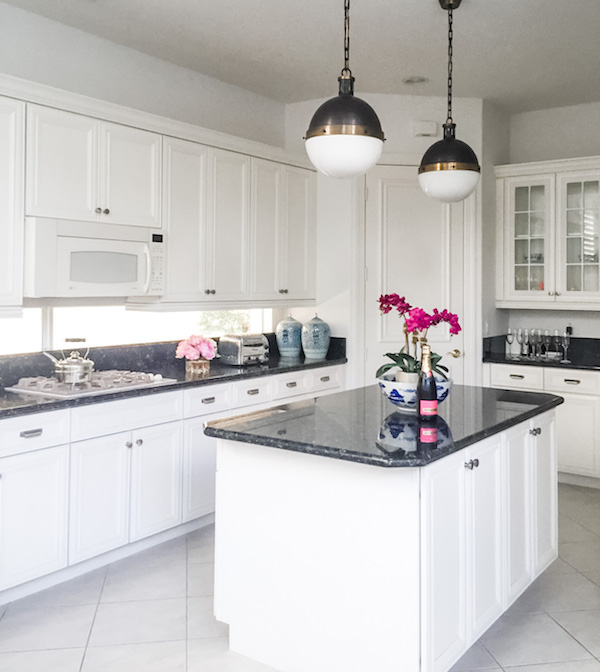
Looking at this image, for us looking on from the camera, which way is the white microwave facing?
facing the viewer and to the right of the viewer

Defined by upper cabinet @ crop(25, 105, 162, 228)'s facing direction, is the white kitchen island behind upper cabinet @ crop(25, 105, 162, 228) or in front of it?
in front

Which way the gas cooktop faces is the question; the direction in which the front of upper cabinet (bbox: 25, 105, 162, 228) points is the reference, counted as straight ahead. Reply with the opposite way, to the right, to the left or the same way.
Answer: the same way

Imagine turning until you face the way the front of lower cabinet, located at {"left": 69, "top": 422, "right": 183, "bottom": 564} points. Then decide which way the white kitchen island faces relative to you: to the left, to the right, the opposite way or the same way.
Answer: the same way

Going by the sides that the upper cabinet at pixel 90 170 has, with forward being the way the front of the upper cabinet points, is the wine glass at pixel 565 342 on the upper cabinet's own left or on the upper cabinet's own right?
on the upper cabinet's own left

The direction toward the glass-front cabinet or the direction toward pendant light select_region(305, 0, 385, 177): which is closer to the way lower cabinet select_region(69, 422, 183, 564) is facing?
the pendant light

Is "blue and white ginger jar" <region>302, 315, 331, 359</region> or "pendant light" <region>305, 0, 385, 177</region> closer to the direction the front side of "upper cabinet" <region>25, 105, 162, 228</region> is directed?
the pendant light

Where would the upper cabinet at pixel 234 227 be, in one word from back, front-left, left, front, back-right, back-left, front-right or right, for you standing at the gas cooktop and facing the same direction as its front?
left

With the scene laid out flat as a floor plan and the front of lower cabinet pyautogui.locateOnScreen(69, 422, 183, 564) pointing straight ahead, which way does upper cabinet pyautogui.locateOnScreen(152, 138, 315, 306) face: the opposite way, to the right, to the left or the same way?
the same way

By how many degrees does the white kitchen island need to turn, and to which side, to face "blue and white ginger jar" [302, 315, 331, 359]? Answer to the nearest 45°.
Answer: approximately 135° to its left

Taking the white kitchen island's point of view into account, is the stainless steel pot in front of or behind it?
behind

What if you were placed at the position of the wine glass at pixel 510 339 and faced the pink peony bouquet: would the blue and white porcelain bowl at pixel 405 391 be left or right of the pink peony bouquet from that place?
left

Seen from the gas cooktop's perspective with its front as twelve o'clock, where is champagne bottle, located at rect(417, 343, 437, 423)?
The champagne bottle is roughly at 12 o'clock from the gas cooktop.

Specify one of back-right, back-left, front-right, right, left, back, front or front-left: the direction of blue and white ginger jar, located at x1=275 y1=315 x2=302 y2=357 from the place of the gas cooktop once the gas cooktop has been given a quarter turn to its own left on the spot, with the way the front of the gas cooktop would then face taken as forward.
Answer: front

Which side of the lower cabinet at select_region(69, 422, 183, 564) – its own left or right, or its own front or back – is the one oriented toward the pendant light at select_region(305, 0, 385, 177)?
front

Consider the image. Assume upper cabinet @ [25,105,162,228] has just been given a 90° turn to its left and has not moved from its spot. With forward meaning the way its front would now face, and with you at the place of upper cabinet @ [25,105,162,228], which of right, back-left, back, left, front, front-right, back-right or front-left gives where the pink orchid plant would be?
right

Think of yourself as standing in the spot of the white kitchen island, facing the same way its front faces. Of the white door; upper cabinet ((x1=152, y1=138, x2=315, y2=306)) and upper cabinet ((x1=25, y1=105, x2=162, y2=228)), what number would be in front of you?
0

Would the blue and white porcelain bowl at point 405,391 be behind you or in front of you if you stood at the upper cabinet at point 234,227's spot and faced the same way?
in front

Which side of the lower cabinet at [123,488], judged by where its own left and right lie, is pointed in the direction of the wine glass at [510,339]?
left
